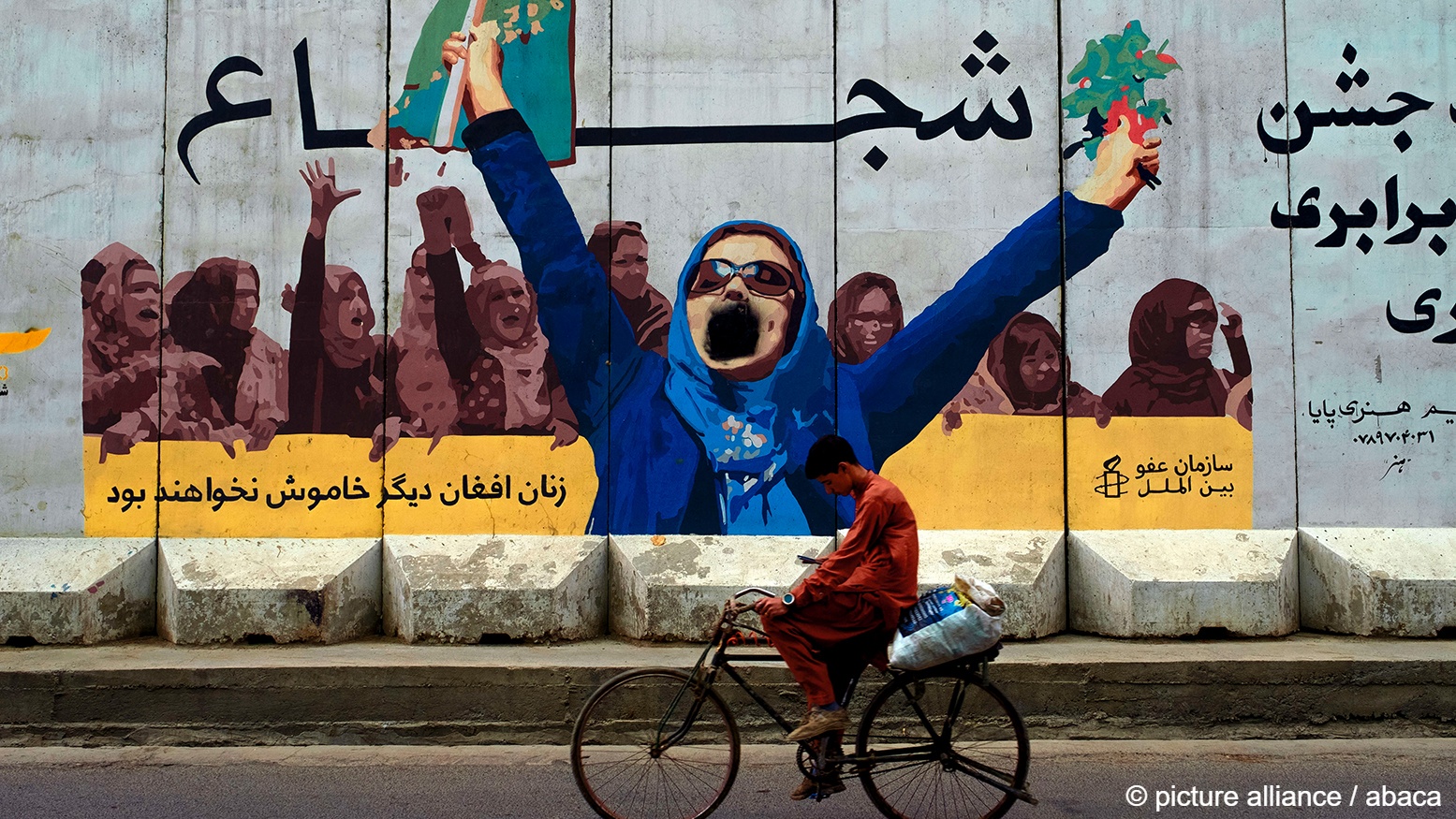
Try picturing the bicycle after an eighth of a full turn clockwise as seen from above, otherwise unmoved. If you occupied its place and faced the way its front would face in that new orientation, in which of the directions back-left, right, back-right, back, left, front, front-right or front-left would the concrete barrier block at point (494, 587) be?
front

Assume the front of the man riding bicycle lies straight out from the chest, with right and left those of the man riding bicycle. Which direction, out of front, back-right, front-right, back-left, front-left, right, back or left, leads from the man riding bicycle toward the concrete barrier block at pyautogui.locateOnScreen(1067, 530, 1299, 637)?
back-right

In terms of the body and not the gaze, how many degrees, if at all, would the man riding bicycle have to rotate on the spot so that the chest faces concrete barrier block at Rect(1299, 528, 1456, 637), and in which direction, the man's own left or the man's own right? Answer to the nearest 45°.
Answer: approximately 135° to the man's own right

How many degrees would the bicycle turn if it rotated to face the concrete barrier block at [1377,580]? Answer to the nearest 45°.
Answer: approximately 135° to its right

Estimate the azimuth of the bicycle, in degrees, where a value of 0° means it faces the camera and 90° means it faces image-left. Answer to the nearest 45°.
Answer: approximately 90°

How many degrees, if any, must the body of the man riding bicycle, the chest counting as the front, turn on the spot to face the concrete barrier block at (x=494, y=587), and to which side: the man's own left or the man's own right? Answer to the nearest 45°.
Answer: approximately 45° to the man's own right

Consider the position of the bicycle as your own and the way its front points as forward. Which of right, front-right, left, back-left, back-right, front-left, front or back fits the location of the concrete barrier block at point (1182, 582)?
back-right

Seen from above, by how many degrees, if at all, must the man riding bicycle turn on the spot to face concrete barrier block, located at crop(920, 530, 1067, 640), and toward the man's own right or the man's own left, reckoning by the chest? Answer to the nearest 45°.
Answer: approximately 90° to the man's own right

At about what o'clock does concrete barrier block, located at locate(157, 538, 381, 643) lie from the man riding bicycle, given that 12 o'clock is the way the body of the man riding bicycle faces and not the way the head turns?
The concrete barrier block is roughly at 1 o'clock from the man riding bicycle.

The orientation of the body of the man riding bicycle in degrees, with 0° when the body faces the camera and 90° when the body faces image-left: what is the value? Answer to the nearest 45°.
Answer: approximately 90°

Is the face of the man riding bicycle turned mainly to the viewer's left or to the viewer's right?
to the viewer's left
